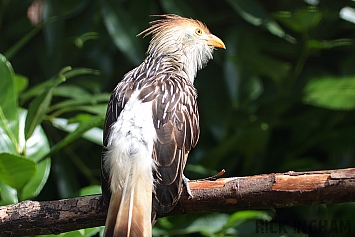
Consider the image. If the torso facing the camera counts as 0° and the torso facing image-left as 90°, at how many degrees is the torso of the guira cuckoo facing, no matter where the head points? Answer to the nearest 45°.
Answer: approximately 225°

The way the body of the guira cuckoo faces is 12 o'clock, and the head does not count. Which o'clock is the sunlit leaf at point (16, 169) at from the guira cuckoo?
The sunlit leaf is roughly at 8 o'clock from the guira cuckoo.

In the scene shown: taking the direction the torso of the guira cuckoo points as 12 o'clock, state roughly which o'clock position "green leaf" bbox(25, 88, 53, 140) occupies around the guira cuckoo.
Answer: The green leaf is roughly at 9 o'clock from the guira cuckoo.

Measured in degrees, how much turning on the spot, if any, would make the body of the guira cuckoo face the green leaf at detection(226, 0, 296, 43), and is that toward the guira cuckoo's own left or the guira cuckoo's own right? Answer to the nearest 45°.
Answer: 0° — it already faces it

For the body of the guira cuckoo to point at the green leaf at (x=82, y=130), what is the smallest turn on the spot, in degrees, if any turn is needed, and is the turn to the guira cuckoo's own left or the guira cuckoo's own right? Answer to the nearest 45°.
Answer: approximately 90° to the guira cuckoo's own left

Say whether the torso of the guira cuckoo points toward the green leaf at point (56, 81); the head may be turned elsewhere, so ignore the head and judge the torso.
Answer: no

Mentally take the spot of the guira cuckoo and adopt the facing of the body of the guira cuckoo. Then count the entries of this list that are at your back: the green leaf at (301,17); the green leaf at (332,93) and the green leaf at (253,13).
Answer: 0

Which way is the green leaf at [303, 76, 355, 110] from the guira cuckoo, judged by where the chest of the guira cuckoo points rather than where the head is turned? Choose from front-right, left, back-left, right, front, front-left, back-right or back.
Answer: front

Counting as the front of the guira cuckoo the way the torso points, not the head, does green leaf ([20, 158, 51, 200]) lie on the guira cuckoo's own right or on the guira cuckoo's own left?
on the guira cuckoo's own left

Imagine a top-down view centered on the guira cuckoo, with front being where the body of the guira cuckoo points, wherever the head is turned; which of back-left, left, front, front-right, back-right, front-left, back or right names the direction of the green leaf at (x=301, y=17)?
front

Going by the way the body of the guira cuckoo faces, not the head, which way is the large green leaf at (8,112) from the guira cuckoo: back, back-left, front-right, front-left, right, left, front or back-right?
left

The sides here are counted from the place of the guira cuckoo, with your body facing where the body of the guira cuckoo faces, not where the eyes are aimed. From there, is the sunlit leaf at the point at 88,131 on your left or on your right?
on your left

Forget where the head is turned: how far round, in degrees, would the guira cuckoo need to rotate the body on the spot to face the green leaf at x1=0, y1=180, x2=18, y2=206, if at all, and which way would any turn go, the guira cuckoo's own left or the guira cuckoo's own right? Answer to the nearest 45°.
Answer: approximately 90° to the guira cuckoo's own left
